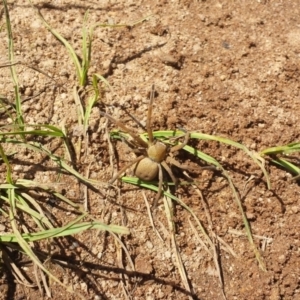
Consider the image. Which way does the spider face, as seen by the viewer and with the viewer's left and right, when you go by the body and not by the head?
facing away from the viewer and to the right of the viewer
